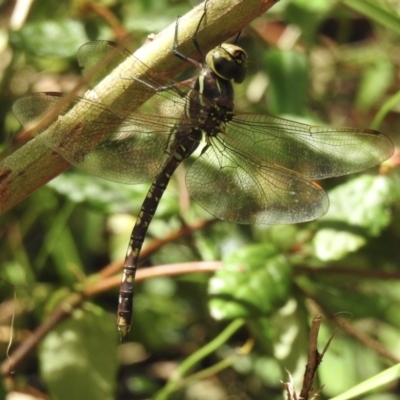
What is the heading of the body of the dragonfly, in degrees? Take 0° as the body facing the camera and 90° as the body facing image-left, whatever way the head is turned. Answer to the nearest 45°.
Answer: approximately 225°
